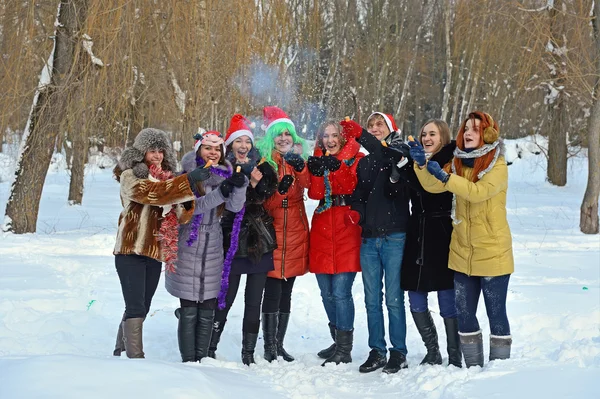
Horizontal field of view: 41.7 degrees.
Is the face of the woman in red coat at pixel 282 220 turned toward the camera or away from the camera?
toward the camera

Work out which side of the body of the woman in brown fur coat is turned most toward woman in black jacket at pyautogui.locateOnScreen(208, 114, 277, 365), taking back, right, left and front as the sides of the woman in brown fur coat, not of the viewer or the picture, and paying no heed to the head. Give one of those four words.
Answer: left

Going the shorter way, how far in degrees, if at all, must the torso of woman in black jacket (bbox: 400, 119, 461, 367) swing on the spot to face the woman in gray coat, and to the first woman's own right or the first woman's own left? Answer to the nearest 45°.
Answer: approximately 45° to the first woman's own right

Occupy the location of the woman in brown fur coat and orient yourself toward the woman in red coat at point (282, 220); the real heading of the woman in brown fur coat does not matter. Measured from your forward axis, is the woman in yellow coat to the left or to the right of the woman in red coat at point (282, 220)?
right

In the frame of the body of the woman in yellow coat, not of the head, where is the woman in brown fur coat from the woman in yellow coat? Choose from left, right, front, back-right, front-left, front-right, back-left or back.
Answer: front-right

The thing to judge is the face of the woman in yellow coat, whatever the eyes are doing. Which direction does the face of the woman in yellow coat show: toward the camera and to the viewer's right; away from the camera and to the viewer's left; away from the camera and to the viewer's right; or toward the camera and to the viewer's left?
toward the camera and to the viewer's left

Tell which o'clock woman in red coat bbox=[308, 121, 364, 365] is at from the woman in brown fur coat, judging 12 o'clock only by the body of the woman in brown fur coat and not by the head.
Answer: The woman in red coat is roughly at 10 o'clock from the woman in brown fur coat.

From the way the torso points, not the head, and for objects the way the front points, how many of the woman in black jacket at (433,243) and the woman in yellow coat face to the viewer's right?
0

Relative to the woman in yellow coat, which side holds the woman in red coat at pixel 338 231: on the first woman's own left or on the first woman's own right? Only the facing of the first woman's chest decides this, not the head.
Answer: on the first woman's own right

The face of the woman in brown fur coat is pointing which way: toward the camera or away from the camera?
toward the camera

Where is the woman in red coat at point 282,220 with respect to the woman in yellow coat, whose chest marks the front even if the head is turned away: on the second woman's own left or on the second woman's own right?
on the second woman's own right

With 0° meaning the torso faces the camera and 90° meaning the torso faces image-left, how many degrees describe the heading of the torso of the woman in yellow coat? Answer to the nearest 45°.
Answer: approximately 45°

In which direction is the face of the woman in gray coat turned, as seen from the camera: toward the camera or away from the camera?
toward the camera

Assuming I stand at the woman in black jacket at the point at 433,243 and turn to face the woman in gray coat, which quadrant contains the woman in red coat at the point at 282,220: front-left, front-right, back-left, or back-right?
front-right

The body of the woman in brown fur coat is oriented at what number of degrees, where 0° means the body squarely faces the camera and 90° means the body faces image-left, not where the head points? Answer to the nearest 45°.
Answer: approximately 315°
